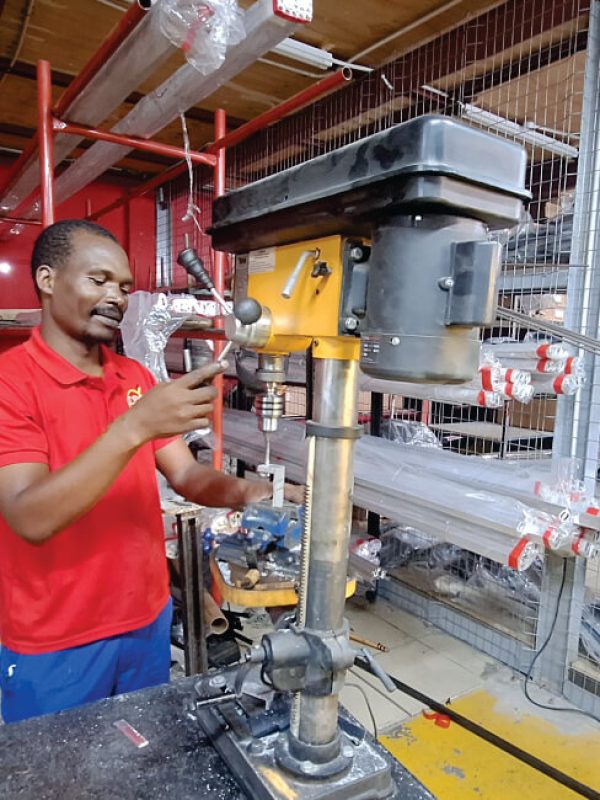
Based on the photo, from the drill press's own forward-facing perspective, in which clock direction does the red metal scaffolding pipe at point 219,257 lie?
The red metal scaffolding pipe is roughly at 1 o'clock from the drill press.

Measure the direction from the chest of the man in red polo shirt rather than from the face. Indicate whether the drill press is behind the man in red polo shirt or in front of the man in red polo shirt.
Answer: in front

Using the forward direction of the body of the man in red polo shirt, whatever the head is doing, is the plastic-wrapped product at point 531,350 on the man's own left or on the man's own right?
on the man's own left

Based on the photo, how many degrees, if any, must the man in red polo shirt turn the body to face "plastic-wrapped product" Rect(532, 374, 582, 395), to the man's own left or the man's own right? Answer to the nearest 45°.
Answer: approximately 45° to the man's own left

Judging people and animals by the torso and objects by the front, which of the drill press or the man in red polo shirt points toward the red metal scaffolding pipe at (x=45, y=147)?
the drill press

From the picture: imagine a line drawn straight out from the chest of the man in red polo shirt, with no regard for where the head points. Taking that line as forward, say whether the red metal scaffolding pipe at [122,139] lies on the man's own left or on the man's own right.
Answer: on the man's own left

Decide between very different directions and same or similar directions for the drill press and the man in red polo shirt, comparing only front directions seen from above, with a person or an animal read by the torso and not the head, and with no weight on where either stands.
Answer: very different directions

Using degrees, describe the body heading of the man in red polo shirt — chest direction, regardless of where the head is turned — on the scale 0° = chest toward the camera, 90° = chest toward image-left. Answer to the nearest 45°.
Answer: approximately 315°
